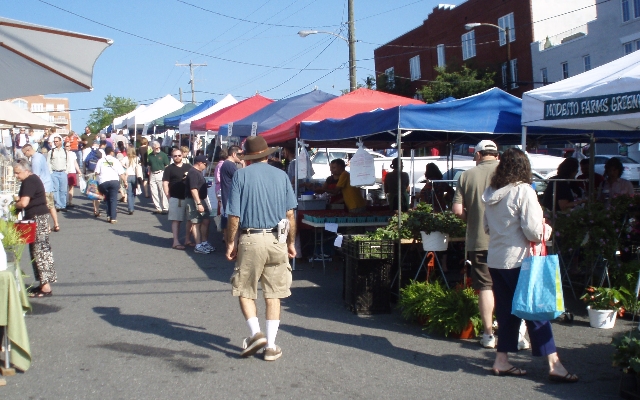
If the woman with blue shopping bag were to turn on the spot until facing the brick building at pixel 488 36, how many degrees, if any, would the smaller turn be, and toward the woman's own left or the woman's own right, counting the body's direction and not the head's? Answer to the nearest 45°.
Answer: approximately 45° to the woman's own left

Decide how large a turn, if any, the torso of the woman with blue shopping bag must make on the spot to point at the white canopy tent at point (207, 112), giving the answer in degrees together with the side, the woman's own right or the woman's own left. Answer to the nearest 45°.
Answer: approximately 90° to the woman's own left

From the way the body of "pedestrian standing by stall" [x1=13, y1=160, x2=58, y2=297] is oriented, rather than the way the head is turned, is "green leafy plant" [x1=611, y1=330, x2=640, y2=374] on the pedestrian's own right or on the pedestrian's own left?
on the pedestrian's own left

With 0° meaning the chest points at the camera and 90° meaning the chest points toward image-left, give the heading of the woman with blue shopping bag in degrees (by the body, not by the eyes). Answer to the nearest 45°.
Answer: approximately 225°

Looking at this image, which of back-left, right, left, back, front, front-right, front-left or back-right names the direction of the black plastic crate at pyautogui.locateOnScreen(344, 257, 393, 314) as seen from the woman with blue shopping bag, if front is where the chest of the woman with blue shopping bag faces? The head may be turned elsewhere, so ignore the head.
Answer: left

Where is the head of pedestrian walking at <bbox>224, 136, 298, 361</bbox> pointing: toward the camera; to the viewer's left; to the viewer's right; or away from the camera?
away from the camera

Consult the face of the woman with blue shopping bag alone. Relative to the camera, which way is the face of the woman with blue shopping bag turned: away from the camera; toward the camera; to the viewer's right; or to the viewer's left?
away from the camera

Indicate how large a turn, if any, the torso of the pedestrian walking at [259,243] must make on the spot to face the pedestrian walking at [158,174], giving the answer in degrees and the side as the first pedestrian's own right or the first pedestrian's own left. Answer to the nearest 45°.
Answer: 0° — they already face them

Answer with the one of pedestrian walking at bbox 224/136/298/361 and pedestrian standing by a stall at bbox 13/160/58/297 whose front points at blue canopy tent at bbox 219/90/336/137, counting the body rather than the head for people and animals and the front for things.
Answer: pedestrian walking at bbox 224/136/298/361

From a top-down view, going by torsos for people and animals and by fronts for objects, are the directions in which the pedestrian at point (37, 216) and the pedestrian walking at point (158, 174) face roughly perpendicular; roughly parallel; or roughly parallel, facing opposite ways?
roughly perpendicular

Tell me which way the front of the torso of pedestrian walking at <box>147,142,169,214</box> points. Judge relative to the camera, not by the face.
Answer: toward the camera

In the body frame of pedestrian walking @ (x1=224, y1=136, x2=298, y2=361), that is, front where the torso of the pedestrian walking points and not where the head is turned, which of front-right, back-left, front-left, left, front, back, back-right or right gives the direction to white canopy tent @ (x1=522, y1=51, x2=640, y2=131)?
right

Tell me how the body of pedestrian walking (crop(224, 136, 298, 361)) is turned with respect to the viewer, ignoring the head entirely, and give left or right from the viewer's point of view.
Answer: facing away from the viewer
